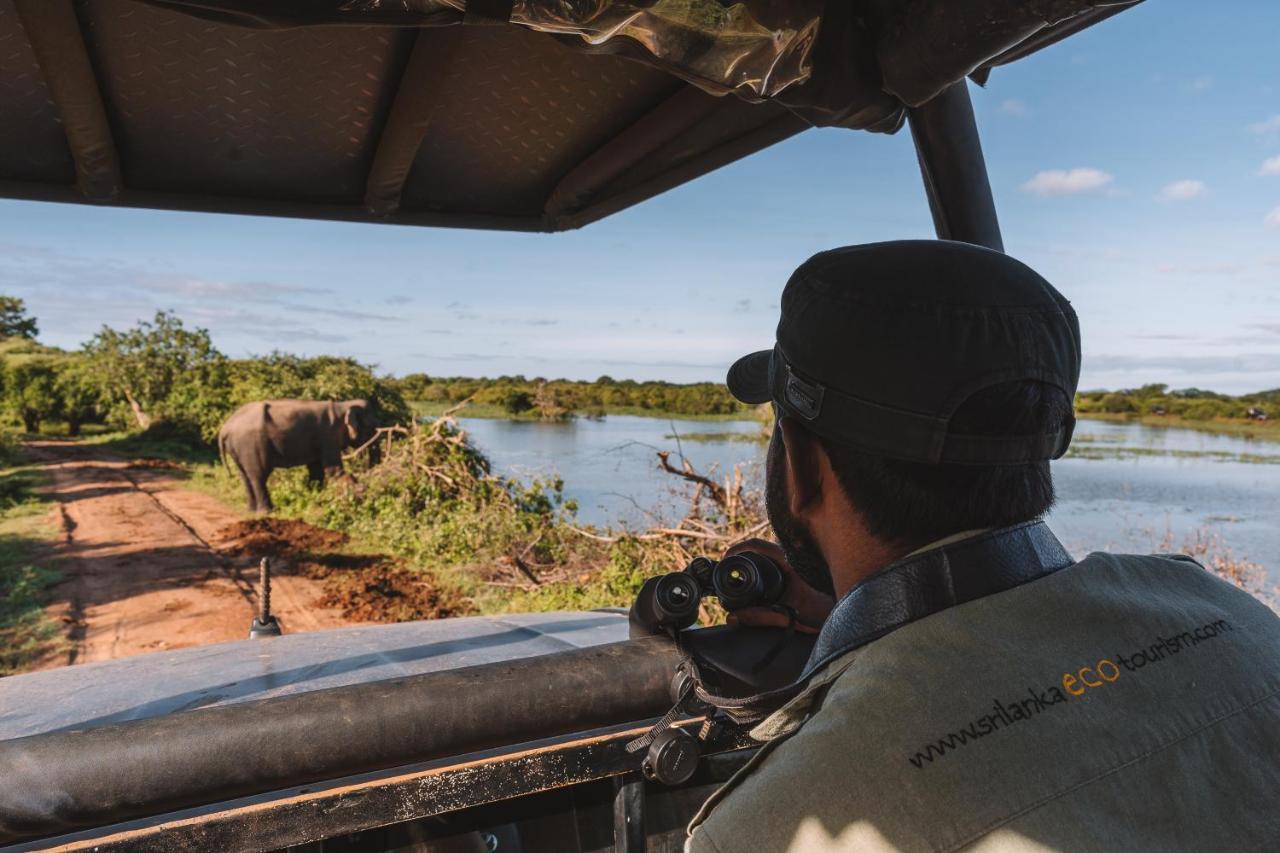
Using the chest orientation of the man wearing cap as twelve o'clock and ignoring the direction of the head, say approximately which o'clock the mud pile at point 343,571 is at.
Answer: The mud pile is roughly at 12 o'clock from the man wearing cap.

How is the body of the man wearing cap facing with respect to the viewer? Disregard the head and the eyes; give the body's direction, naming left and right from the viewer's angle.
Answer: facing away from the viewer and to the left of the viewer

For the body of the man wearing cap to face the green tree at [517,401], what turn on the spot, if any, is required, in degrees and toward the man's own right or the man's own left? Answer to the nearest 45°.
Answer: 0° — they already face it

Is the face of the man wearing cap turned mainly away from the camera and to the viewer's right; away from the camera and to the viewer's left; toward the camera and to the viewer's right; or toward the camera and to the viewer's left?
away from the camera and to the viewer's left
